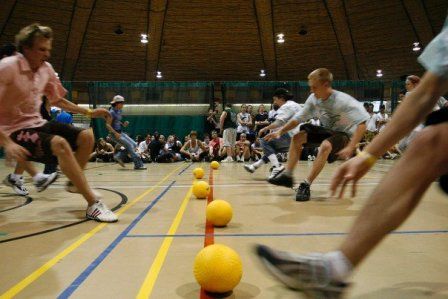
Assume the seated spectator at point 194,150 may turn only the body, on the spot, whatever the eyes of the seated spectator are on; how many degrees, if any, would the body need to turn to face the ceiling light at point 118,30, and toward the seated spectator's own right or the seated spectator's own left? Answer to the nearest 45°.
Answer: approximately 135° to the seated spectator's own right

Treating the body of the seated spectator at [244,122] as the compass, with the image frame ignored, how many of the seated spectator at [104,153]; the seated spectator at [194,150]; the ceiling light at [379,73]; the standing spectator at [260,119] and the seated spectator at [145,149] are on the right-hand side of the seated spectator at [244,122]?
3

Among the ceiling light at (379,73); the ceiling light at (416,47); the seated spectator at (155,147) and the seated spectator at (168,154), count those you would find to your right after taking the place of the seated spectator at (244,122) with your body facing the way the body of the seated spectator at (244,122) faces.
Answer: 2

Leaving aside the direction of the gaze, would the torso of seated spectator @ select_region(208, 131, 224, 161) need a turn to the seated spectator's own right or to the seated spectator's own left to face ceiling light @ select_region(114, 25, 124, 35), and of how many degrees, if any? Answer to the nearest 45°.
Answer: approximately 135° to the seated spectator's own right

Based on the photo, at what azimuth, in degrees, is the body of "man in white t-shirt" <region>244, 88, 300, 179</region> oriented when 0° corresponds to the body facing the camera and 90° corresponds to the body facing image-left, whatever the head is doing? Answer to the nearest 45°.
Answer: approximately 90°

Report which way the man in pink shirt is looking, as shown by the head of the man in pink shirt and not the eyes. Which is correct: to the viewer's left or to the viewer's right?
to the viewer's right

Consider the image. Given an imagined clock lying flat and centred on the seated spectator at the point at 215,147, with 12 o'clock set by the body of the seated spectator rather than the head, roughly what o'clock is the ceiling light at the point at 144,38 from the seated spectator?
The ceiling light is roughly at 5 o'clock from the seated spectator.
